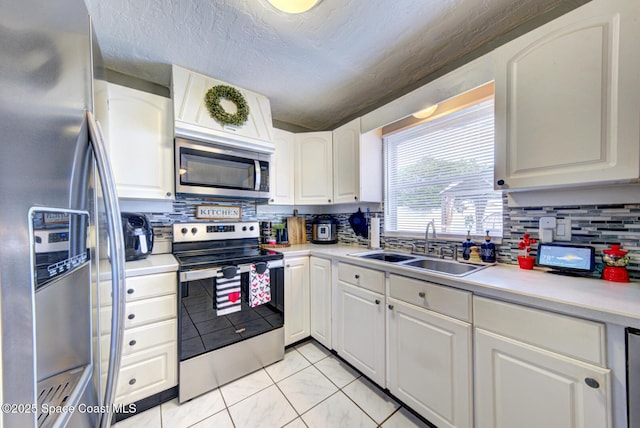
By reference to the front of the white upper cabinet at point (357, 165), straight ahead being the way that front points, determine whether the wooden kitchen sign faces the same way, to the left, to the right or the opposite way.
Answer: to the left

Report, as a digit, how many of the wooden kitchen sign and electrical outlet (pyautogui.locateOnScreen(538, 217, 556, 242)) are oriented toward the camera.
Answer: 2

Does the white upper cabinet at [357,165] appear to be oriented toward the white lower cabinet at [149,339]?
yes
